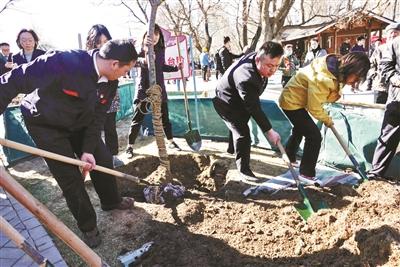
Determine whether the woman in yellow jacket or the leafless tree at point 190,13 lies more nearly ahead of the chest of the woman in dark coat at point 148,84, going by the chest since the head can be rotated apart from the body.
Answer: the woman in yellow jacket

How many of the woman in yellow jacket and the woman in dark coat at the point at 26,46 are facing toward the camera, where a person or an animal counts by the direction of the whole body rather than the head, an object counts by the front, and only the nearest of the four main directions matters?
1

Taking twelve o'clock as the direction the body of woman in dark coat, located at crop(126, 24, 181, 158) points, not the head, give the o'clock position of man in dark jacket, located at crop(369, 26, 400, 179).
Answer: The man in dark jacket is roughly at 10 o'clock from the woman in dark coat.

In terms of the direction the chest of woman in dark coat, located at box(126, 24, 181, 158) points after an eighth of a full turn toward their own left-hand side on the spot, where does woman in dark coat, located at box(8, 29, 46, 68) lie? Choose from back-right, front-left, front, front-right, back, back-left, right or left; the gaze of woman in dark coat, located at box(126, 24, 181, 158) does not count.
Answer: back-right

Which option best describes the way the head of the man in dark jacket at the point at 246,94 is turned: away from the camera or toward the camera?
toward the camera

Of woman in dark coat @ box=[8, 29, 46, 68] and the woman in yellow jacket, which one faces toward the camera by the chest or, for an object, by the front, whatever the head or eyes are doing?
the woman in dark coat

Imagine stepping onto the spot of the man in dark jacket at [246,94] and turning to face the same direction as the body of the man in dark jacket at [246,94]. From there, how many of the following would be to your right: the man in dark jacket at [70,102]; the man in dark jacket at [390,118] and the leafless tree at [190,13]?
1

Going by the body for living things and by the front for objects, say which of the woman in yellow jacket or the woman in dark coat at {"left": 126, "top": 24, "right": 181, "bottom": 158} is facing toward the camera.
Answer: the woman in dark coat

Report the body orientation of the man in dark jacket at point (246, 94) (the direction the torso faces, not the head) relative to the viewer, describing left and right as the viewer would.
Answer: facing the viewer and to the right of the viewer

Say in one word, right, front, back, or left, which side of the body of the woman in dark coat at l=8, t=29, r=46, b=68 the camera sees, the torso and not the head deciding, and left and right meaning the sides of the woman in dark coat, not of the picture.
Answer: front

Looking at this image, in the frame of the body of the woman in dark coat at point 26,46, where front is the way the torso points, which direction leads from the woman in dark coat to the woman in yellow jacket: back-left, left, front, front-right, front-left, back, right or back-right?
front-left

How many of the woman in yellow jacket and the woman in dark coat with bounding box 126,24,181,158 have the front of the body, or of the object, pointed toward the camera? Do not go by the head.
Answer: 1

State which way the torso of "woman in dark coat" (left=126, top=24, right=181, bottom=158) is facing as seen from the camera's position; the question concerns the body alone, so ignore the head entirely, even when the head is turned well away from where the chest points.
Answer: toward the camera
